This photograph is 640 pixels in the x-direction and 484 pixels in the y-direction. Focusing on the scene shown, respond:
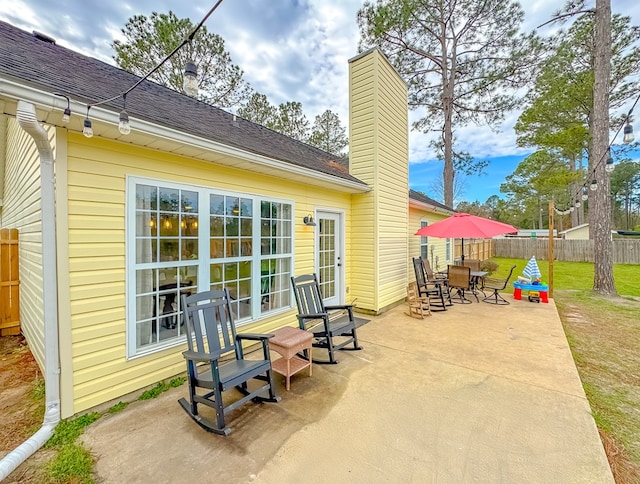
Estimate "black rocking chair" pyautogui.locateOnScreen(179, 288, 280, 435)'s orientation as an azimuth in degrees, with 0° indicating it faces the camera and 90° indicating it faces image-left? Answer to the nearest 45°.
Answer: approximately 315°

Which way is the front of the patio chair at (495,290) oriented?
to the viewer's left

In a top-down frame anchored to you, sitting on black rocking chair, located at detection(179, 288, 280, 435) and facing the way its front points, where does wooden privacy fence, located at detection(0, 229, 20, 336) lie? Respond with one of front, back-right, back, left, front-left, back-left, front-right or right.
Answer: back

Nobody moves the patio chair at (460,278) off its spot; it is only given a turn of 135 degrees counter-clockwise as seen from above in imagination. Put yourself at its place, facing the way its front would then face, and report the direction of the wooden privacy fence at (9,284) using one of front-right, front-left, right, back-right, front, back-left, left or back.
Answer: front-left

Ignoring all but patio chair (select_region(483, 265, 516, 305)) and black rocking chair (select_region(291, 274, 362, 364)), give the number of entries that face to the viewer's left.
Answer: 1

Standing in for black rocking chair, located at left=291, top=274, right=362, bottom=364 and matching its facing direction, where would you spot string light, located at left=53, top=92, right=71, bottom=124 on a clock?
The string light is roughly at 3 o'clock from the black rocking chair.

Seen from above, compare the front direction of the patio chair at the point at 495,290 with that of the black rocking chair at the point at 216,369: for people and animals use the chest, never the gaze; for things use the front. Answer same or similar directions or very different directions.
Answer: very different directions

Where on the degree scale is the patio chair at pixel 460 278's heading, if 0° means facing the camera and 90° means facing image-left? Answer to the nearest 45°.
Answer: approximately 225°

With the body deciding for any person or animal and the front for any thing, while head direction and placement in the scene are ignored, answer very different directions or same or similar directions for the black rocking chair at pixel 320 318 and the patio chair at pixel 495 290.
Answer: very different directions
